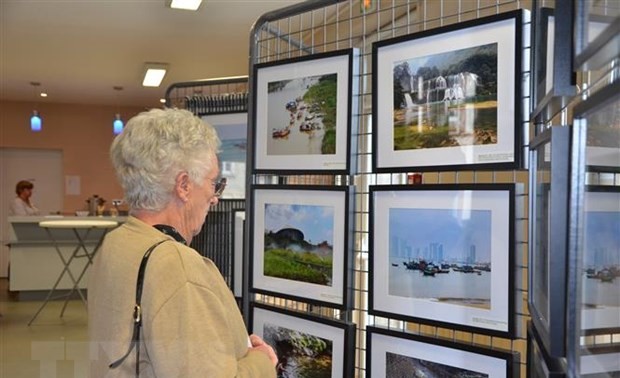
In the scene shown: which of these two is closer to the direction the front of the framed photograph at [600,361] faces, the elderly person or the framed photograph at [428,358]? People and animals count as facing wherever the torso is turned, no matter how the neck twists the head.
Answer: the elderly person

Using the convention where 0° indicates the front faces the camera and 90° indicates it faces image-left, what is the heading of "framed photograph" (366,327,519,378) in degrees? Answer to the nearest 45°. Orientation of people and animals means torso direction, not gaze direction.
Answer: approximately 45°

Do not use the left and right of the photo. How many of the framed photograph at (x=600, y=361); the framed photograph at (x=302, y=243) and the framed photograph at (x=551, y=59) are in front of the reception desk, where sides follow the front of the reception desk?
3

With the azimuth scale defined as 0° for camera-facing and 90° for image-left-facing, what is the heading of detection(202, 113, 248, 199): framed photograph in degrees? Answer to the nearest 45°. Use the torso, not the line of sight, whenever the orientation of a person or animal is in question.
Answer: approximately 0°
